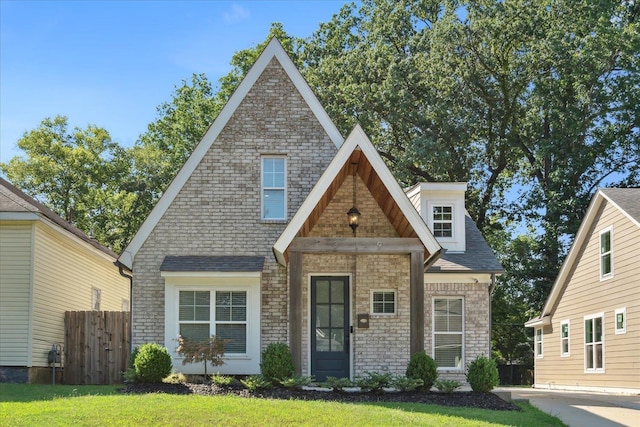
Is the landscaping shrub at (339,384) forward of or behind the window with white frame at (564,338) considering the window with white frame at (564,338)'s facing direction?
forward

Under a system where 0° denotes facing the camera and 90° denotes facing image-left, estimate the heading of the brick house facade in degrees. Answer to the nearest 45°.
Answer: approximately 0°

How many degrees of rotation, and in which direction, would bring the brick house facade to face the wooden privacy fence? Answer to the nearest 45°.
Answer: approximately 135° to its right

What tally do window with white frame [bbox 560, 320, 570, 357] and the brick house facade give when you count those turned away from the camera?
0

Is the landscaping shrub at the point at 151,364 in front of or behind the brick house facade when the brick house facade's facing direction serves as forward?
in front

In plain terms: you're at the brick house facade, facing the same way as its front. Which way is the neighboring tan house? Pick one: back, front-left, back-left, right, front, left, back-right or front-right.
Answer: back-left

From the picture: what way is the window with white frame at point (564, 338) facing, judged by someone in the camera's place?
facing the viewer and to the left of the viewer

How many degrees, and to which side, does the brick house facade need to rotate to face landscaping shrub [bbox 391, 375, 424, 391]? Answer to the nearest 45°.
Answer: approximately 45° to its left
